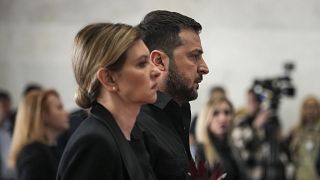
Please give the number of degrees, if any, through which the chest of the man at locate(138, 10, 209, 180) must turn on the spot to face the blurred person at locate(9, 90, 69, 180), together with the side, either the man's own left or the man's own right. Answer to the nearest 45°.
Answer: approximately 135° to the man's own left

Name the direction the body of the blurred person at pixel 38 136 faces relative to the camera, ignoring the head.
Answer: to the viewer's right

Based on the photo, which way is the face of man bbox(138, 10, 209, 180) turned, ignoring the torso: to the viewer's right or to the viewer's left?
to the viewer's right

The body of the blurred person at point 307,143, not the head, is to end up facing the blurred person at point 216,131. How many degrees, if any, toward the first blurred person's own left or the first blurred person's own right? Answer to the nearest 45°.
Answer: approximately 45° to the first blurred person's own right

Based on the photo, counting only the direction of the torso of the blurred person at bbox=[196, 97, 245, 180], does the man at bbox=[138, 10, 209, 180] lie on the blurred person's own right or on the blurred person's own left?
on the blurred person's own right

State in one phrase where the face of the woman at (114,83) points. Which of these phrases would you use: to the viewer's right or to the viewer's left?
to the viewer's right

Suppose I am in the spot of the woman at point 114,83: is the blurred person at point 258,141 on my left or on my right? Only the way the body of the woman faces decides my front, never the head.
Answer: on my left

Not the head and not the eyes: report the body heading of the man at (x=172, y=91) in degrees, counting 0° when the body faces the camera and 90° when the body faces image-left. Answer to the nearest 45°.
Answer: approximately 270°

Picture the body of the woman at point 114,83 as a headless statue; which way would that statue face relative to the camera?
to the viewer's right

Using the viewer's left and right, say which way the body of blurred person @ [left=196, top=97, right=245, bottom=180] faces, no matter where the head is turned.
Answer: facing the viewer and to the right of the viewer

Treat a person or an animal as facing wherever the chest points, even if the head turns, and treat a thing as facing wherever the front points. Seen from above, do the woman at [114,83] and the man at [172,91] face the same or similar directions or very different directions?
same or similar directions
